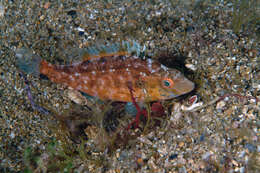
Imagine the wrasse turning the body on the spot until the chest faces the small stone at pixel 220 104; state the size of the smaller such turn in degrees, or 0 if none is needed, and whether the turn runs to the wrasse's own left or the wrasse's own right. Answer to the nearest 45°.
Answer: approximately 45° to the wrasse's own right

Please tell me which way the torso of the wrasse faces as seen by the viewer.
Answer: to the viewer's right
